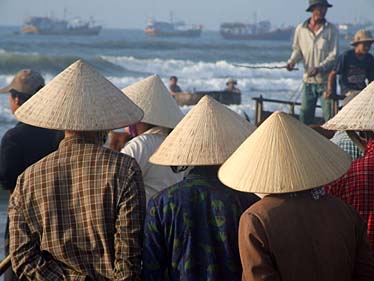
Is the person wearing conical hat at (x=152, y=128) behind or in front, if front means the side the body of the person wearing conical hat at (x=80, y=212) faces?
in front

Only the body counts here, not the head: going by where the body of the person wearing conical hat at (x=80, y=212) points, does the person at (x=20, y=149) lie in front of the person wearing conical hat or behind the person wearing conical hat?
in front

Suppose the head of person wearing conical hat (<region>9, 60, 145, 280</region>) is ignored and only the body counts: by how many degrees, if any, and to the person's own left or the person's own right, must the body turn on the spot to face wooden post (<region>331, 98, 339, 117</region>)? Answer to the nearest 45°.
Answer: approximately 45° to the person's own right

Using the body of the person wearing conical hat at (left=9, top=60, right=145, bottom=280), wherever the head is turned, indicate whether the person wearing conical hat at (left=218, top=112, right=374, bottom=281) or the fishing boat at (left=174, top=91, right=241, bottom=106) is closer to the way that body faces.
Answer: the fishing boat

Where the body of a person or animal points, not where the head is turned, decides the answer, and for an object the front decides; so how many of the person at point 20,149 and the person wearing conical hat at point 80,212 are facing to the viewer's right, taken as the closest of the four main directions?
0

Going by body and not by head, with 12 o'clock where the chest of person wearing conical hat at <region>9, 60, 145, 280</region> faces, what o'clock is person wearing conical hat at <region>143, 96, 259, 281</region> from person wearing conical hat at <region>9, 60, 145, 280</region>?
person wearing conical hat at <region>143, 96, 259, 281</region> is roughly at 2 o'clock from person wearing conical hat at <region>9, 60, 145, 280</region>.

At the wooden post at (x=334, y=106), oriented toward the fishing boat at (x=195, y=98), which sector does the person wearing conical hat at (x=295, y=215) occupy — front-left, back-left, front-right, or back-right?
back-left

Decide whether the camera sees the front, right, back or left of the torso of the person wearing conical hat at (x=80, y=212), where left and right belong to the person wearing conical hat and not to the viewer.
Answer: back

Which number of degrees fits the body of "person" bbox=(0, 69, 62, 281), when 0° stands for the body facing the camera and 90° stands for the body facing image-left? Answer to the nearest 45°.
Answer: approximately 135°

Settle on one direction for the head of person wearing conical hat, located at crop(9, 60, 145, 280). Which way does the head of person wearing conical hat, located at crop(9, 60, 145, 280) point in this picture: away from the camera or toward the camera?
away from the camera

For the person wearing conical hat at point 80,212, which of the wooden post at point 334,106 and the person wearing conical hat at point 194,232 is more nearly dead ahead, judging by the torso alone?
the wooden post
